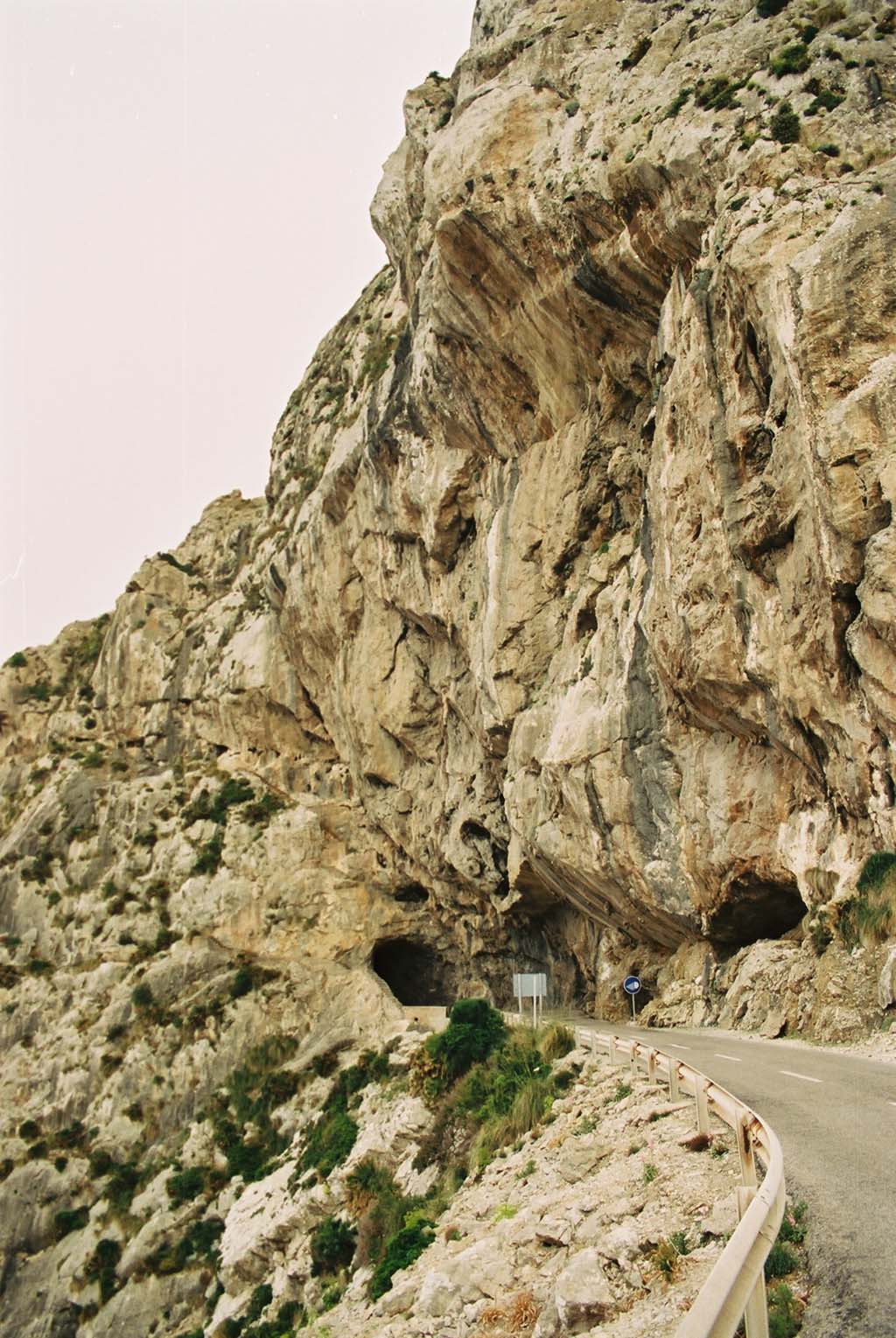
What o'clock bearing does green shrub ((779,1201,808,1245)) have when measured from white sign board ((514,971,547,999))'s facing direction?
The green shrub is roughly at 6 o'clock from the white sign board.

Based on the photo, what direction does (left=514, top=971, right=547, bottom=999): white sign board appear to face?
away from the camera

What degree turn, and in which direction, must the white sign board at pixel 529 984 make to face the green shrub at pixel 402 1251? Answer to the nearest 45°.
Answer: approximately 180°

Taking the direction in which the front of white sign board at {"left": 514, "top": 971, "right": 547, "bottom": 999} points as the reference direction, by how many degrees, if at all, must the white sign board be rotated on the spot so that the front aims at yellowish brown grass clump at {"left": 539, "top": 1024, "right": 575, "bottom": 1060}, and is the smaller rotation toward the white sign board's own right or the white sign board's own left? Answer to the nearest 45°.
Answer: approximately 180°
